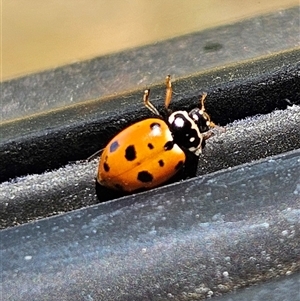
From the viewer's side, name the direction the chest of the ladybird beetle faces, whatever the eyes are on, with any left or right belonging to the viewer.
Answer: facing away from the viewer and to the right of the viewer
